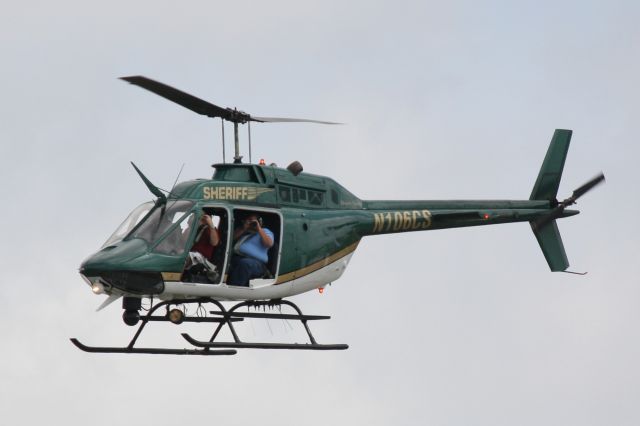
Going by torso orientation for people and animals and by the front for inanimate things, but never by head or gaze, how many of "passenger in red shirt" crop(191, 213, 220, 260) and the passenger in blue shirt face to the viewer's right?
0

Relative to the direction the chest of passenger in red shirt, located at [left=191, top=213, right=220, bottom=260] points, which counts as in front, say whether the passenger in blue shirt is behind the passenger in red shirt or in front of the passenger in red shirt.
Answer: behind

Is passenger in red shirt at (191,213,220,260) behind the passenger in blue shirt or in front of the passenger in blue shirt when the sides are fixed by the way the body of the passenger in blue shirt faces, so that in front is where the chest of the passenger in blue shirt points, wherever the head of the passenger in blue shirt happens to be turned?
in front

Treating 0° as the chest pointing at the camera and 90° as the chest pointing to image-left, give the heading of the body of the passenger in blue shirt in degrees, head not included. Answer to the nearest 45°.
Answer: approximately 45°

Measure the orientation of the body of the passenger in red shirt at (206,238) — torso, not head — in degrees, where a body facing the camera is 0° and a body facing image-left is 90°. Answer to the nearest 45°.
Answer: approximately 45°
